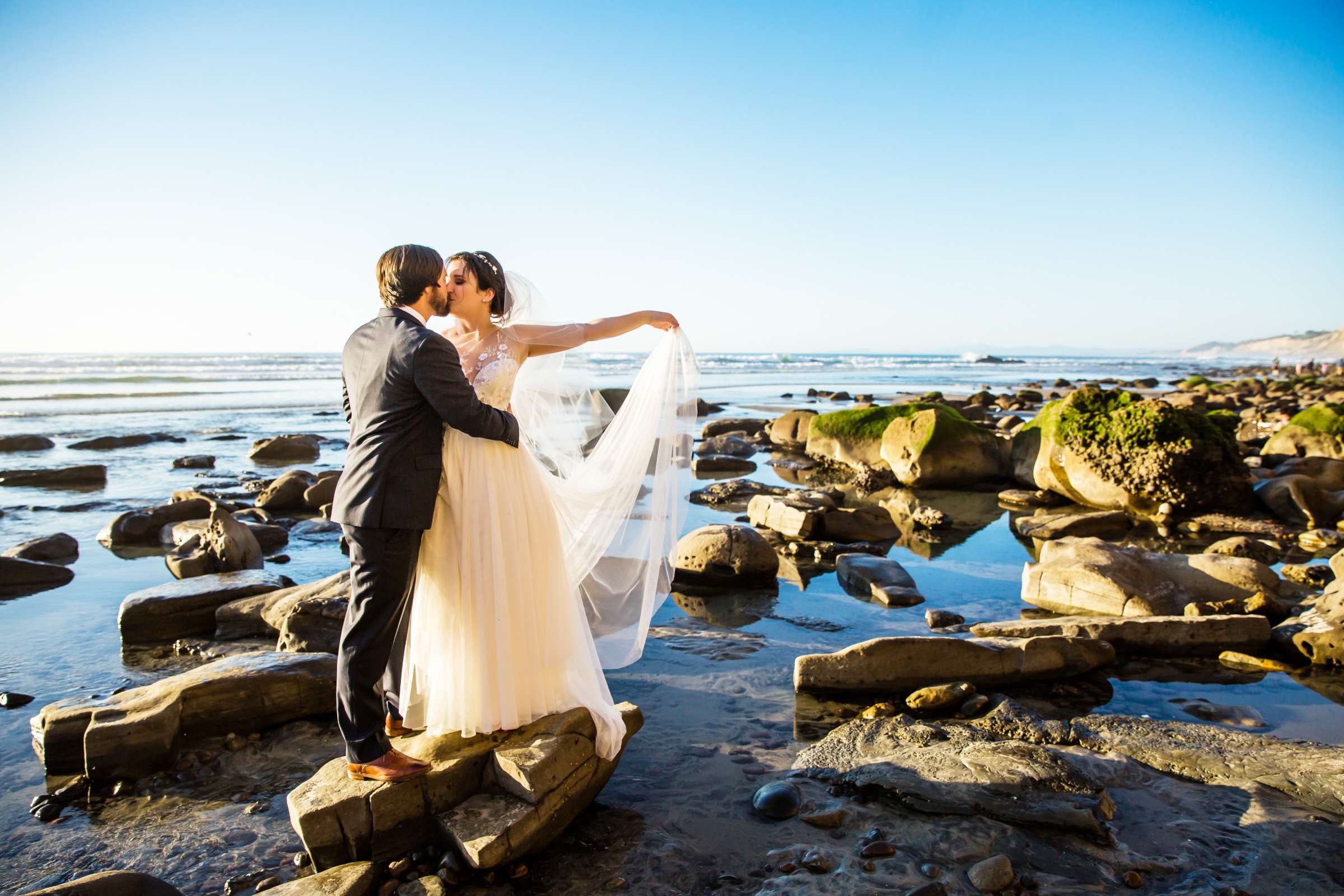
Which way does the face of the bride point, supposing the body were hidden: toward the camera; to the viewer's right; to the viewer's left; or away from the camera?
to the viewer's left

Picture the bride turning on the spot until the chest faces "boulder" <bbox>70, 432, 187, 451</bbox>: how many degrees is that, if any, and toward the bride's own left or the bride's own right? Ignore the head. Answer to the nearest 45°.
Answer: approximately 90° to the bride's own right

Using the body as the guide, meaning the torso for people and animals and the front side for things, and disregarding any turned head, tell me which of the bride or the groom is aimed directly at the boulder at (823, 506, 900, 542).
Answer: the groom

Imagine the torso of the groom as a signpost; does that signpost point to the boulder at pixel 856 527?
yes

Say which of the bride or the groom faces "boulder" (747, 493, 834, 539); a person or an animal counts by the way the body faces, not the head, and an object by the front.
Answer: the groom

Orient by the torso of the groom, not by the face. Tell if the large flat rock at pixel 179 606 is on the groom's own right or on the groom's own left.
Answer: on the groom's own left

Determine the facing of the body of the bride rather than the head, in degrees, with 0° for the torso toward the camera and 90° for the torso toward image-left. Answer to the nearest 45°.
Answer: approximately 45°

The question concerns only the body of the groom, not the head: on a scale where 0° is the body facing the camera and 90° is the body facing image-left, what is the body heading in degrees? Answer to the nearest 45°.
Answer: approximately 225°

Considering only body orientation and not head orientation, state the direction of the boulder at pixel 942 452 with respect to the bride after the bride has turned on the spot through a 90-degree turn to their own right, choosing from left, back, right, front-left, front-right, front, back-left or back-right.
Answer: right

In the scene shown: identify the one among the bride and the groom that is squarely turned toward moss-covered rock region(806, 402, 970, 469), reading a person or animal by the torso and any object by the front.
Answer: the groom

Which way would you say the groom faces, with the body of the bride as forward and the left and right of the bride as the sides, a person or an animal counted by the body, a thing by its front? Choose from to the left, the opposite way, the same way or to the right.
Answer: the opposite way
